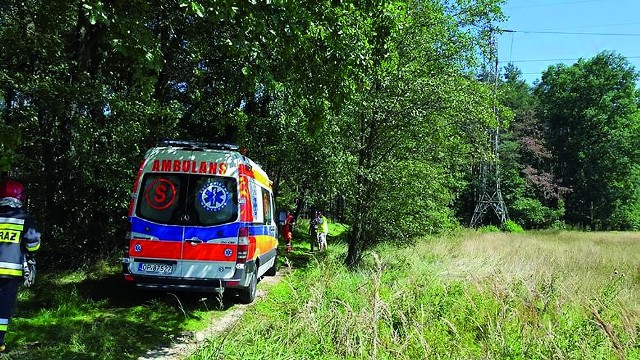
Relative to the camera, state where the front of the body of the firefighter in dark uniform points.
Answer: away from the camera

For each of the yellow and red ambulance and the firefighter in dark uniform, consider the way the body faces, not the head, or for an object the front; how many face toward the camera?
0

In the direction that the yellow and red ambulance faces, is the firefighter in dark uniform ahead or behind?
behind

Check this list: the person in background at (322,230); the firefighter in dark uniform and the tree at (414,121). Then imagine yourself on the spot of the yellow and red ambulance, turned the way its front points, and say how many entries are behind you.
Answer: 1

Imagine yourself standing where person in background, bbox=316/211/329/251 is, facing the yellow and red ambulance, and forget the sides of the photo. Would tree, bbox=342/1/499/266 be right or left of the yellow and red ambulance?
left

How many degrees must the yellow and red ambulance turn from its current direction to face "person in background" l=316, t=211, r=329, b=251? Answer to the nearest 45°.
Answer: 0° — it already faces them

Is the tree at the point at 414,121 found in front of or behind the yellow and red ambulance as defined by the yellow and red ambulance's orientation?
in front

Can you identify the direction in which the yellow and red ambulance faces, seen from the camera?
facing away from the viewer and to the right of the viewer

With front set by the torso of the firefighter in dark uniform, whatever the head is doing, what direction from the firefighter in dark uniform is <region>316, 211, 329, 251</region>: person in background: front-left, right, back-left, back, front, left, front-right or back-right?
front-right
